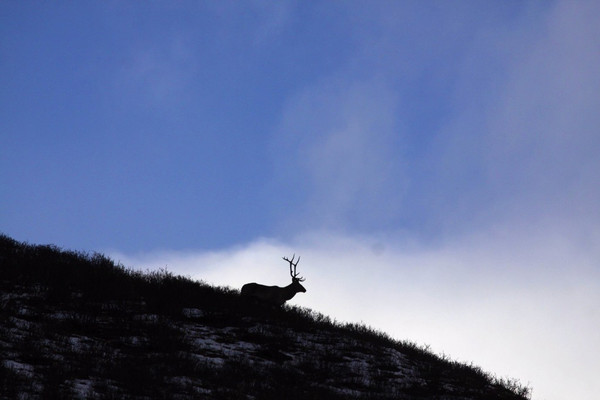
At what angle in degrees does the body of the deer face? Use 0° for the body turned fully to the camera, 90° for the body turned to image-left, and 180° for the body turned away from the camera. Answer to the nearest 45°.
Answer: approximately 270°
